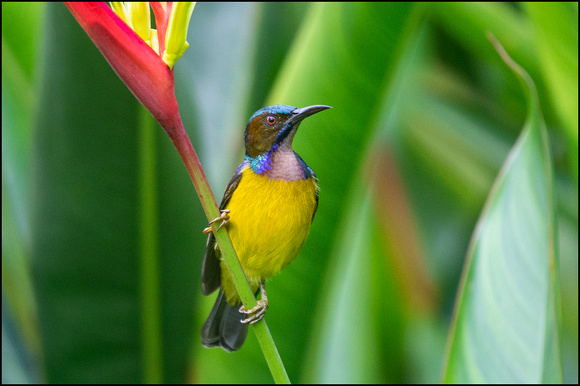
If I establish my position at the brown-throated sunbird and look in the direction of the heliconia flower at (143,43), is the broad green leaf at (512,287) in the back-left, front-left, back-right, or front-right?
back-right

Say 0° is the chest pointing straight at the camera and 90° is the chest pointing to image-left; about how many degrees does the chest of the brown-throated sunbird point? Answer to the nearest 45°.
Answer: approximately 315°

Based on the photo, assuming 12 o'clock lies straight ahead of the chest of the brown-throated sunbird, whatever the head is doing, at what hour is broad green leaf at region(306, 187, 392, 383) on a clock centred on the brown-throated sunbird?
The broad green leaf is roughly at 8 o'clock from the brown-throated sunbird.

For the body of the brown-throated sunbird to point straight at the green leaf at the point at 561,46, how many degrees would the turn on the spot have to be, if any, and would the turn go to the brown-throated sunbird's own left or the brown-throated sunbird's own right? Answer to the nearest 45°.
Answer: approximately 135° to the brown-throated sunbird's own left

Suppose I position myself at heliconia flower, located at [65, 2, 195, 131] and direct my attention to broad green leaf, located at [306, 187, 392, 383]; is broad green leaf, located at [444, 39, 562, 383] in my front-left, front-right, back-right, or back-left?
front-right
